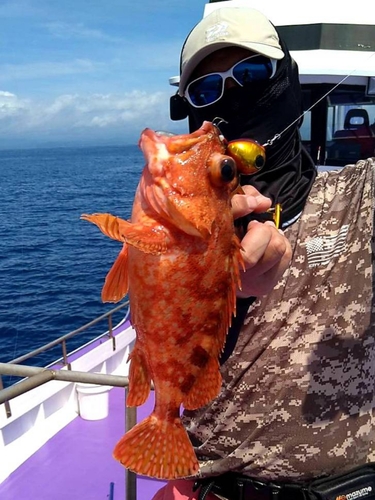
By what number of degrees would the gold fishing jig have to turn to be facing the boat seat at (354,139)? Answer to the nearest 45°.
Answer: approximately 90° to its left

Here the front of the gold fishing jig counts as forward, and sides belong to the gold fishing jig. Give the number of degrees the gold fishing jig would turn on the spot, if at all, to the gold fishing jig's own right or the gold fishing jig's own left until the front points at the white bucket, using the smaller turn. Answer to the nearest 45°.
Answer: approximately 135° to the gold fishing jig's own left

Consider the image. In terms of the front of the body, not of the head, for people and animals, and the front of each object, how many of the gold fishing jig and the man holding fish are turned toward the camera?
1

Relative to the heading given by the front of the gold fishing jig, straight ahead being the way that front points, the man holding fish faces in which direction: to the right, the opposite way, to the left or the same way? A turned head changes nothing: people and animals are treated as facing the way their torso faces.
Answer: to the right

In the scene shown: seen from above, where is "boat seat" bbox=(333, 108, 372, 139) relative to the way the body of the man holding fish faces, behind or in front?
behind

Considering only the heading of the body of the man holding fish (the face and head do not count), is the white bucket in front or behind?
behind

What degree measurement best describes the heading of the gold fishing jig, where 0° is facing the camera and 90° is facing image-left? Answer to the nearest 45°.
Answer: approximately 270°

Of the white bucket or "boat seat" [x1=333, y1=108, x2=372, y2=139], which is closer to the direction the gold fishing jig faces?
the boat seat

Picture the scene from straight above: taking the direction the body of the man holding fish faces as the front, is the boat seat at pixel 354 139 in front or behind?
behind
